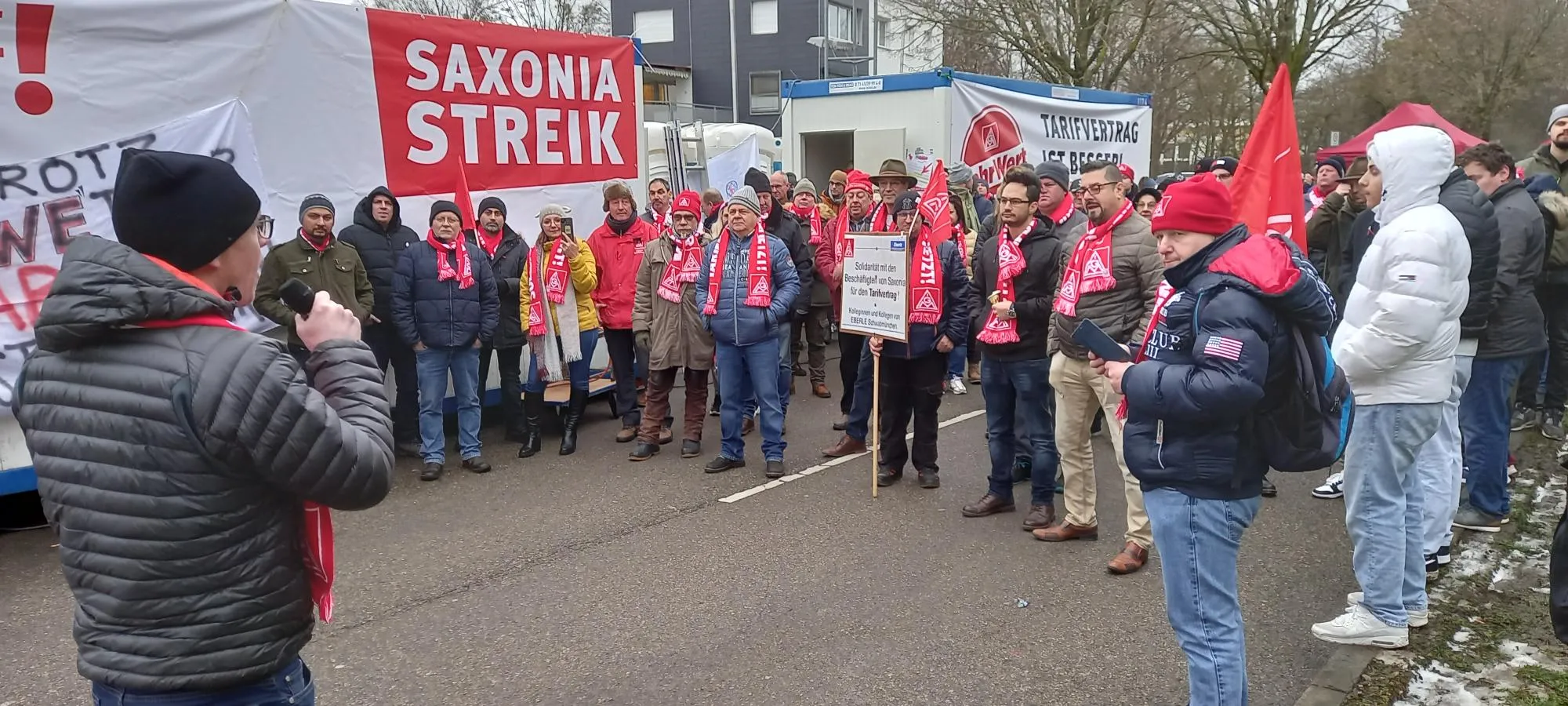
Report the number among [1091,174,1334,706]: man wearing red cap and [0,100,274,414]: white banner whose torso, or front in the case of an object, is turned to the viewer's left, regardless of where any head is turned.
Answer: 1

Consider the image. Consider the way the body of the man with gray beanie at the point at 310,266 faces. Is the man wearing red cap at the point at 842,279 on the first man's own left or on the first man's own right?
on the first man's own left

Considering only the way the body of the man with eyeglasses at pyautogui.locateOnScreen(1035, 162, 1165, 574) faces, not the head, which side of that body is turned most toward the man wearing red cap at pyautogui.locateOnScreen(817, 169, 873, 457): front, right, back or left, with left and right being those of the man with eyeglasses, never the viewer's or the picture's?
right

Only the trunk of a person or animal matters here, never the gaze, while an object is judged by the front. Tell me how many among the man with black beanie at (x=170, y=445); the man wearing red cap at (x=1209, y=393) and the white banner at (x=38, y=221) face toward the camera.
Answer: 1

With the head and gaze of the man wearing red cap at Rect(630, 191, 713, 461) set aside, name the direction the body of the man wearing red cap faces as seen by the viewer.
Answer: toward the camera

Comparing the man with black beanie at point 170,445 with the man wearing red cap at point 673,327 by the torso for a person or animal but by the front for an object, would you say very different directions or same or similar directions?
very different directions

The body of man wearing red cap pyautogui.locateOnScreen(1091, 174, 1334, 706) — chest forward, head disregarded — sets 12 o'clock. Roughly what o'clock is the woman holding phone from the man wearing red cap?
The woman holding phone is roughly at 1 o'clock from the man wearing red cap.

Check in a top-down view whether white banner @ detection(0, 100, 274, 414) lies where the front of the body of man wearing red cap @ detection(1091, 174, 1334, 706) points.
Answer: yes

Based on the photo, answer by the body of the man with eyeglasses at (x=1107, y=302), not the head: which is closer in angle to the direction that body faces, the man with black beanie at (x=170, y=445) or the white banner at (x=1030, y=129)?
the man with black beanie

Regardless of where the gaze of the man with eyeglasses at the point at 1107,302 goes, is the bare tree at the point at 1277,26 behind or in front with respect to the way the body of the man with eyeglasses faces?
behind

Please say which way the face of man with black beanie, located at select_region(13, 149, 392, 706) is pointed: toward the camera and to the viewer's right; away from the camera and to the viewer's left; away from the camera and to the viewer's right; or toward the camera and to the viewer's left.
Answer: away from the camera and to the viewer's right

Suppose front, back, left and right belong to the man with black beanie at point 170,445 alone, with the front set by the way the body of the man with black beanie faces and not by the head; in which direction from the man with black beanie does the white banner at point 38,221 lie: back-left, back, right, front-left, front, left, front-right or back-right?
front-left

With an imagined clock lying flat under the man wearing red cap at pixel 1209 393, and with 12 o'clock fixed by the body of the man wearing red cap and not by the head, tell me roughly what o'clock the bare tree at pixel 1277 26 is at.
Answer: The bare tree is roughly at 3 o'clock from the man wearing red cap.

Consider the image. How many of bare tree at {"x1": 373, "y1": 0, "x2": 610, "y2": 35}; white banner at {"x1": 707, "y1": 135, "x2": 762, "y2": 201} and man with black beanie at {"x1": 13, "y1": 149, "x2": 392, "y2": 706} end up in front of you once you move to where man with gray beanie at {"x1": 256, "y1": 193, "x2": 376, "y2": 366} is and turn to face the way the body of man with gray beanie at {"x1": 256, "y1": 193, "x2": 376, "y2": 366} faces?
1

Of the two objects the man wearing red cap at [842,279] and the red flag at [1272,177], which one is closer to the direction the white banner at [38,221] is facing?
the red flag
